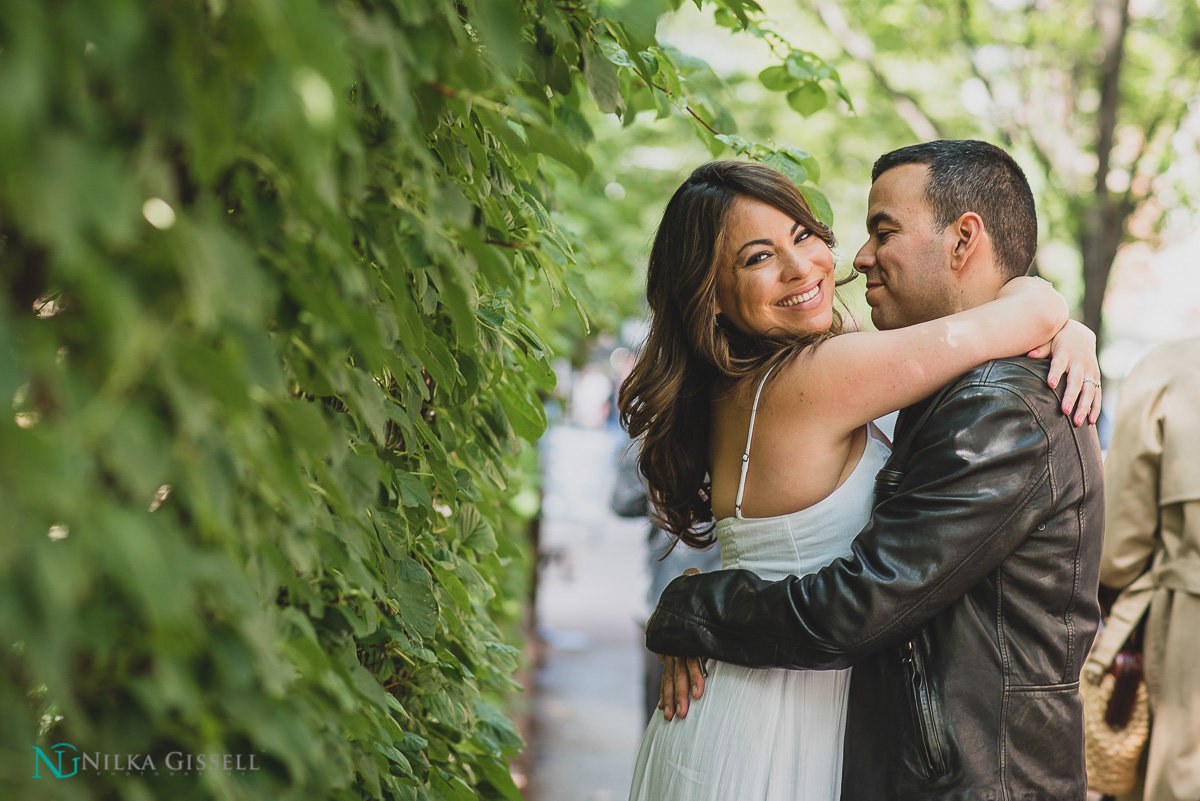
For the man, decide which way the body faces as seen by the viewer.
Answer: to the viewer's left

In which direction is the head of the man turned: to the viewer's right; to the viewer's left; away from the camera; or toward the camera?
to the viewer's left
